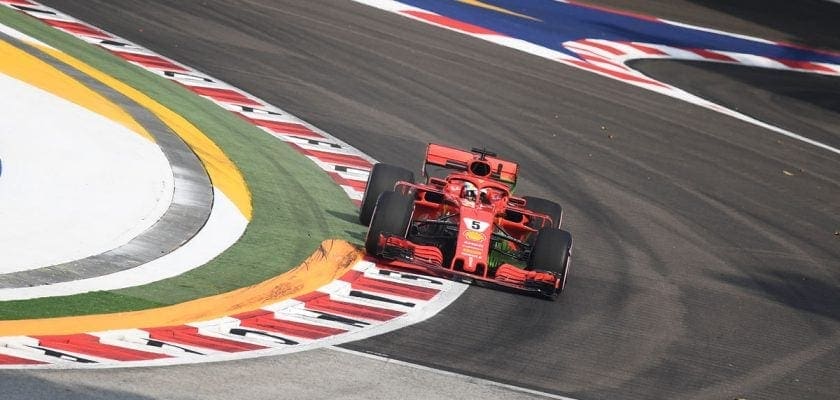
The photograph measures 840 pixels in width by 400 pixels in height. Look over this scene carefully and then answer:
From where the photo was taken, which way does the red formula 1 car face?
toward the camera
